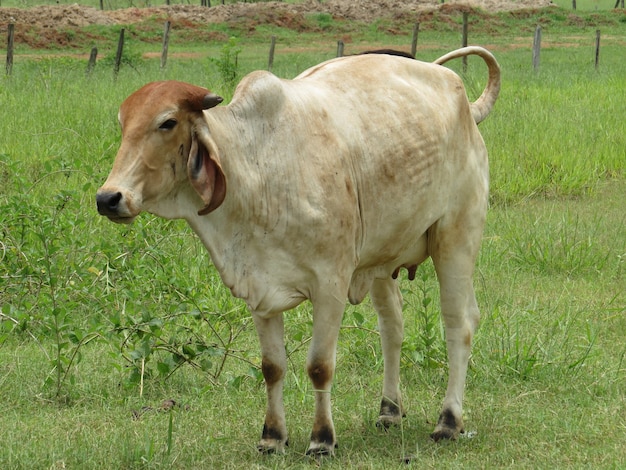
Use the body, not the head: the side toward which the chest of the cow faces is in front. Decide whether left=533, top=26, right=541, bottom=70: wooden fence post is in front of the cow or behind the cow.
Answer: behind

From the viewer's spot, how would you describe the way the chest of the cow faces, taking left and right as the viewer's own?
facing the viewer and to the left of the viewer
